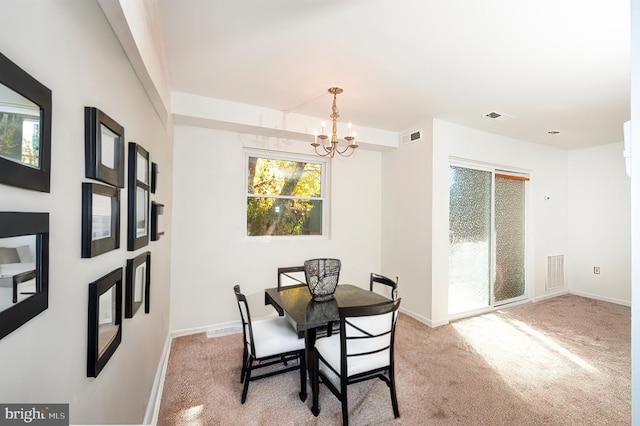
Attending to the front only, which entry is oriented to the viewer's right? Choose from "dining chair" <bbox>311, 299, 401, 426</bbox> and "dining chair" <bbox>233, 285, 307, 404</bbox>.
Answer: "dining chair" <bbox>233, 285, 307, 404</bbox>

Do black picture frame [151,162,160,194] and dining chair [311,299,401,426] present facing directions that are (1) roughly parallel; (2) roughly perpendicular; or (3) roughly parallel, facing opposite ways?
roughly perpendicular

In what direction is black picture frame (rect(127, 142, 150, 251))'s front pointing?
to the viewer's right

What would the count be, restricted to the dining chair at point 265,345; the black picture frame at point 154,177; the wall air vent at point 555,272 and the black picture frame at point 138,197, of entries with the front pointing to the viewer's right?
3

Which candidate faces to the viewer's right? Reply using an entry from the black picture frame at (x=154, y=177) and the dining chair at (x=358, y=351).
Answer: the black picture frame

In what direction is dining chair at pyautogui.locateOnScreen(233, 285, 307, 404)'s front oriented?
to the viewer's right

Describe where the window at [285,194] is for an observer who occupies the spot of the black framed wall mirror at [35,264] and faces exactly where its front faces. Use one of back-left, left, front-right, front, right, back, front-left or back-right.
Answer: left

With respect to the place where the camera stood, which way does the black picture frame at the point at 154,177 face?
facing to the right of the viewer

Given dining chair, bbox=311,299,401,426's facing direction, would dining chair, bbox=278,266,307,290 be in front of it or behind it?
in front

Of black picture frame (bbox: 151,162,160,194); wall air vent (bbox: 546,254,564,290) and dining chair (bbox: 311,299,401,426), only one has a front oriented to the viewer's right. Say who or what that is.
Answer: the black picture frame
